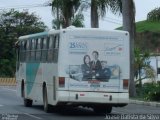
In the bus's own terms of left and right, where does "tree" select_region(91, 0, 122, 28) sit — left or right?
on its right

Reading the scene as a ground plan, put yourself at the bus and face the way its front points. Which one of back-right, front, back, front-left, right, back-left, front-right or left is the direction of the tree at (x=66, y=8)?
front-right

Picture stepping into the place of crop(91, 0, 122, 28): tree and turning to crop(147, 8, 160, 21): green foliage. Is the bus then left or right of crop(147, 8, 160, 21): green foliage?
right

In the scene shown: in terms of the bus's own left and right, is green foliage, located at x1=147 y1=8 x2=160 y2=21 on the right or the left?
on its right

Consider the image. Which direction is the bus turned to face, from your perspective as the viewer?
facing away from the viewer and to the left of the viewer

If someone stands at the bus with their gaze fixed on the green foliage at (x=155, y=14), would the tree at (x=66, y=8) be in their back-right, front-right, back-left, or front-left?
front-left
